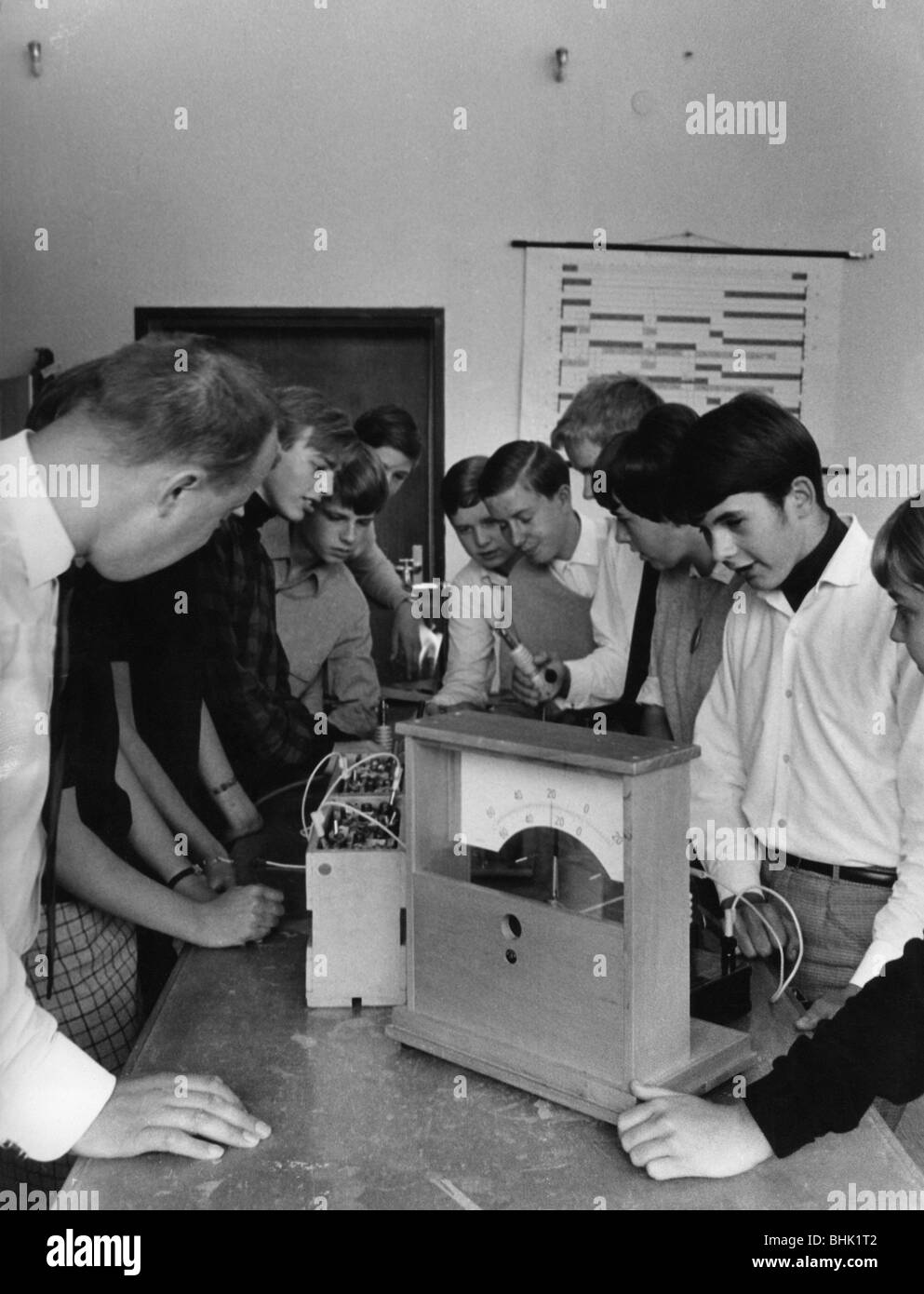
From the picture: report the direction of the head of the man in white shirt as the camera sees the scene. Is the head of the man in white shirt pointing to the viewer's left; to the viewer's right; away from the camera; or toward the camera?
to the viewer's right

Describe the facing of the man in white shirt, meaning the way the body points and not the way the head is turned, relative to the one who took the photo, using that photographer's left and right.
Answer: facing to the right of the viewer

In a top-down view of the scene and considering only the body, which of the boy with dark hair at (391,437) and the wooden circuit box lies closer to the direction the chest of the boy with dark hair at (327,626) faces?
the wooden circuit box

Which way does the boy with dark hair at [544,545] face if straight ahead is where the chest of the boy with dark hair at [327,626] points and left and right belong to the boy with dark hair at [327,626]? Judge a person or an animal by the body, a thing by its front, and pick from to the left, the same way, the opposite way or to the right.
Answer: to the right

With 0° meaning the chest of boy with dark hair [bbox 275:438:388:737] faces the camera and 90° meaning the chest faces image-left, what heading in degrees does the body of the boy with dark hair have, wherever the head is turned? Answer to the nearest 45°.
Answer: approximately 315°

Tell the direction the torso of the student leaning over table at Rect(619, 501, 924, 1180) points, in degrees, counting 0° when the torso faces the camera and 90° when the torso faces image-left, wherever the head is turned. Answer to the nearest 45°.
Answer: approximately 90°

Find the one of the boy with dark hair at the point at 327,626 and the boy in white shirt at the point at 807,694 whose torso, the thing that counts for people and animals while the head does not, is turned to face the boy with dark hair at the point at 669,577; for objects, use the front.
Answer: the boy with dark hair at the point at 327,626

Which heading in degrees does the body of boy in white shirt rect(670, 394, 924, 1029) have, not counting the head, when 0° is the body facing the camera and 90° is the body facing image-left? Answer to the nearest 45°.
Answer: approximately 45°

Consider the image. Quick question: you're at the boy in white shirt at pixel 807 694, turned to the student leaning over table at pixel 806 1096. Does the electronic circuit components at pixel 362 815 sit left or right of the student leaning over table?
right

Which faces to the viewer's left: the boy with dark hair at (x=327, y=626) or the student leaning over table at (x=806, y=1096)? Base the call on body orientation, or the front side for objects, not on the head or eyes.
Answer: the student leaning over table
